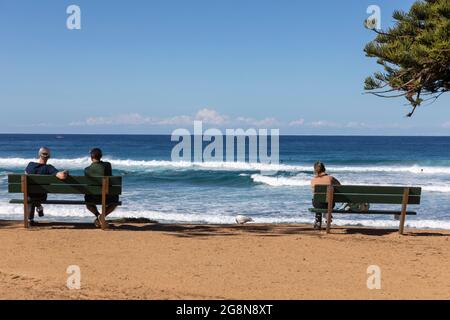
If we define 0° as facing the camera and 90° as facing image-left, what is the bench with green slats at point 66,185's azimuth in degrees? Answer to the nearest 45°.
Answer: approximately 180°

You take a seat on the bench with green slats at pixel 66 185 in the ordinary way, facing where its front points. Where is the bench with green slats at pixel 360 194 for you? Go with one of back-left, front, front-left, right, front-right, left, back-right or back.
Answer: right

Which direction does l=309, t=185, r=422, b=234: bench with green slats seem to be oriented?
away from the camera

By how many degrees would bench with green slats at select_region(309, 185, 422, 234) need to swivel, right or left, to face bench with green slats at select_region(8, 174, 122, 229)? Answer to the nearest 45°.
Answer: approximately 90° to its left

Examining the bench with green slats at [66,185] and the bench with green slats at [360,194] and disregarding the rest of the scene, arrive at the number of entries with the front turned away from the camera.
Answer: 2
